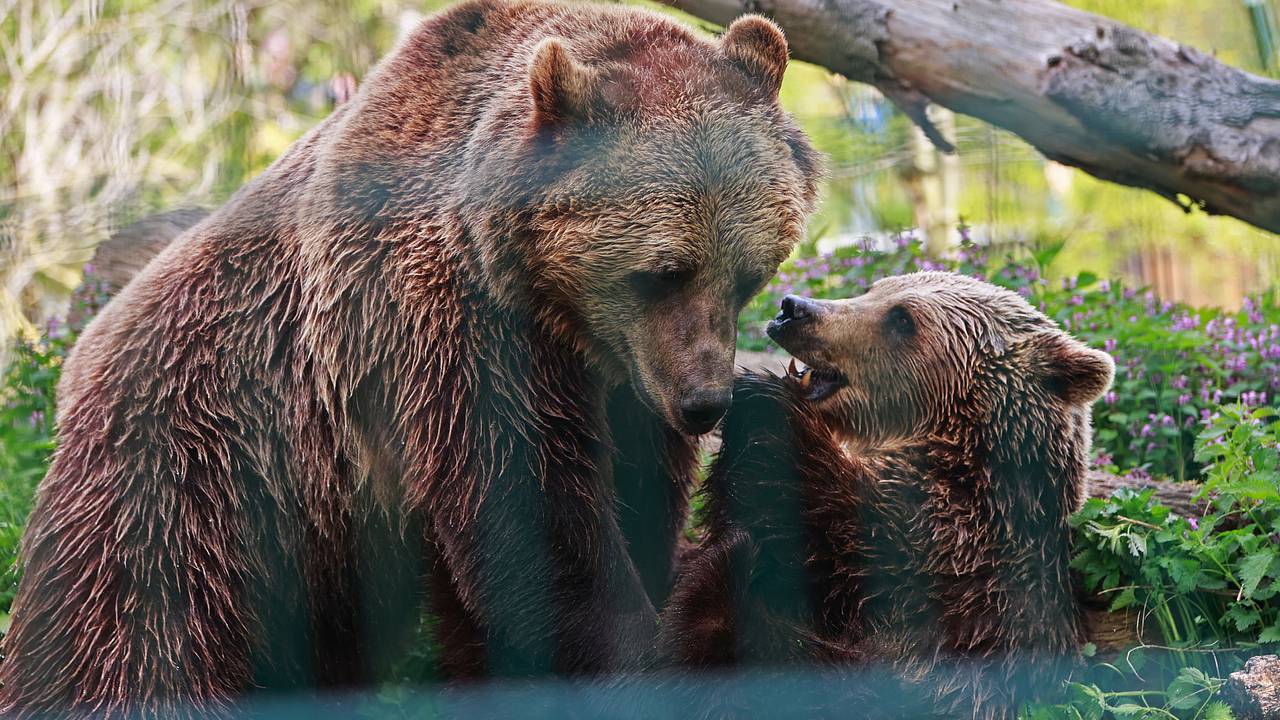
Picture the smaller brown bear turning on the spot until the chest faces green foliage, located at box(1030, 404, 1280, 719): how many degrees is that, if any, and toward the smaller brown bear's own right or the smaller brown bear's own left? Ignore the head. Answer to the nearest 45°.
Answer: approximately 180°

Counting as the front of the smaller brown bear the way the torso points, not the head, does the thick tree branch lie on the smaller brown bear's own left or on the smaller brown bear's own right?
on the smaller brown bear's own right

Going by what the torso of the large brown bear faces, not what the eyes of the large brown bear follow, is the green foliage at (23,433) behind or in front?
behind

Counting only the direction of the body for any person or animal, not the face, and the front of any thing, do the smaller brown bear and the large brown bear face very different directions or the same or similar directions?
very different directions

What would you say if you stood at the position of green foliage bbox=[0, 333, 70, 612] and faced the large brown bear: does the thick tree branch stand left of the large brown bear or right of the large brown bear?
left

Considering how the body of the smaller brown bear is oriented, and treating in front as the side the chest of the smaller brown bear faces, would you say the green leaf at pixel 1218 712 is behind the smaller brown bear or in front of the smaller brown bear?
behind

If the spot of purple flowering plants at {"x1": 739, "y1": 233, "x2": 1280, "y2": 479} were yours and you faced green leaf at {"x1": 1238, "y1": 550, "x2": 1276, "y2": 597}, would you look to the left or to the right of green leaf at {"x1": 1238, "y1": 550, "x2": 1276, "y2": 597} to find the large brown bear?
right

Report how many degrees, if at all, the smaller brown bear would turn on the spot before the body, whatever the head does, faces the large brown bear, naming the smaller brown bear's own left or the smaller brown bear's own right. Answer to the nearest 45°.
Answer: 0° — it already faces it

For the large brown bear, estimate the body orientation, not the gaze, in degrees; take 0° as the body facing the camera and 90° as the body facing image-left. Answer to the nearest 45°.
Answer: approximately 315°

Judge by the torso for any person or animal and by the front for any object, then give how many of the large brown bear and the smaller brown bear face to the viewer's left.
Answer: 1

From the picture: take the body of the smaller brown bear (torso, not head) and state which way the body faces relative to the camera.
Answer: to the viewer's left

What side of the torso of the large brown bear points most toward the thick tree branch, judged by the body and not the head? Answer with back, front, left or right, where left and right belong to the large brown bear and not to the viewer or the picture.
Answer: left

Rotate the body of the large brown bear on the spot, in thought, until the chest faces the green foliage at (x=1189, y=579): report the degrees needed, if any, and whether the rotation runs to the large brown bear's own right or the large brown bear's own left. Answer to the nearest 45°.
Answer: approximately 45° to the large brown bear's own left
